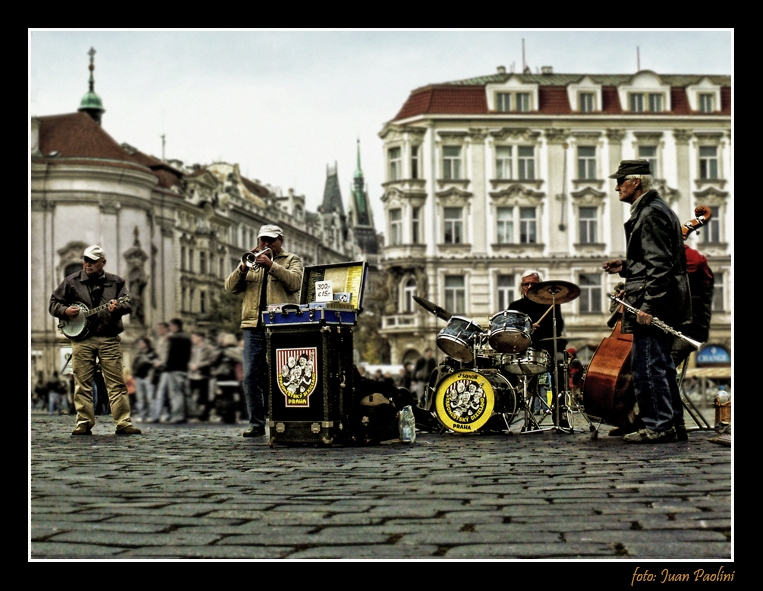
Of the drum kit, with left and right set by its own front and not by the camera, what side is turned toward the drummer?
back

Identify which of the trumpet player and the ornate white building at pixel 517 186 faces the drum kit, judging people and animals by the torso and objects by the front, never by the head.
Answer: the ornate white building

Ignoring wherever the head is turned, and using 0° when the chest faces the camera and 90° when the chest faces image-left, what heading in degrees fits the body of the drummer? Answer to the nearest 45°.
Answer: approximately 45°

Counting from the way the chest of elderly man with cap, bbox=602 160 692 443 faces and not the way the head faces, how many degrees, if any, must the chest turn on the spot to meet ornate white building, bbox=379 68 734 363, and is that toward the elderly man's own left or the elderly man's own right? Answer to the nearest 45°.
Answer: approximately 90° to the elderly man's own right

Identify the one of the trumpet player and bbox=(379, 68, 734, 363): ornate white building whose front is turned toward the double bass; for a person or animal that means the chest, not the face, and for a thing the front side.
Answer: the ornate white building

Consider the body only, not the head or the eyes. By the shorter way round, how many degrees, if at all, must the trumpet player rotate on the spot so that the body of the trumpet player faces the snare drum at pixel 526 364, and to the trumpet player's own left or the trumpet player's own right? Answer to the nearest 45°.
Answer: approximately 135° to the trumpet player's own left

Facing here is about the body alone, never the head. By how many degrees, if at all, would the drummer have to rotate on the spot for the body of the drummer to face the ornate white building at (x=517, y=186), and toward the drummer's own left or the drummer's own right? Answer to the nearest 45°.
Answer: approximately 135° to the drummer's own right

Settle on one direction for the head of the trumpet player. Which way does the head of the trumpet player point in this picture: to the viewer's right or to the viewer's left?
to the viewer's left

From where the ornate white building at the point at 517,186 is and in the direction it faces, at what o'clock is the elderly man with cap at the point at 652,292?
The elderly man with cap is roughly at 12 o'clock from the ornate white building.

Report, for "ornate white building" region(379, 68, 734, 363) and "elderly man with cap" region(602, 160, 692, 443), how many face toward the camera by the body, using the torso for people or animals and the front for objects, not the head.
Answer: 1

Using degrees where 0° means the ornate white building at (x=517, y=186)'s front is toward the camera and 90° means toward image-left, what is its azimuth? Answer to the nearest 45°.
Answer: approximately 0°

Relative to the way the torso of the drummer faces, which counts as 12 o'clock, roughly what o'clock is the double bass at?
The double bass is roughly at 10 o'clock from the drummer.

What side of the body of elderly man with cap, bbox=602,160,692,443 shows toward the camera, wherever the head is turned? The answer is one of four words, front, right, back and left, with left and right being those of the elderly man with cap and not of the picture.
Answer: left
